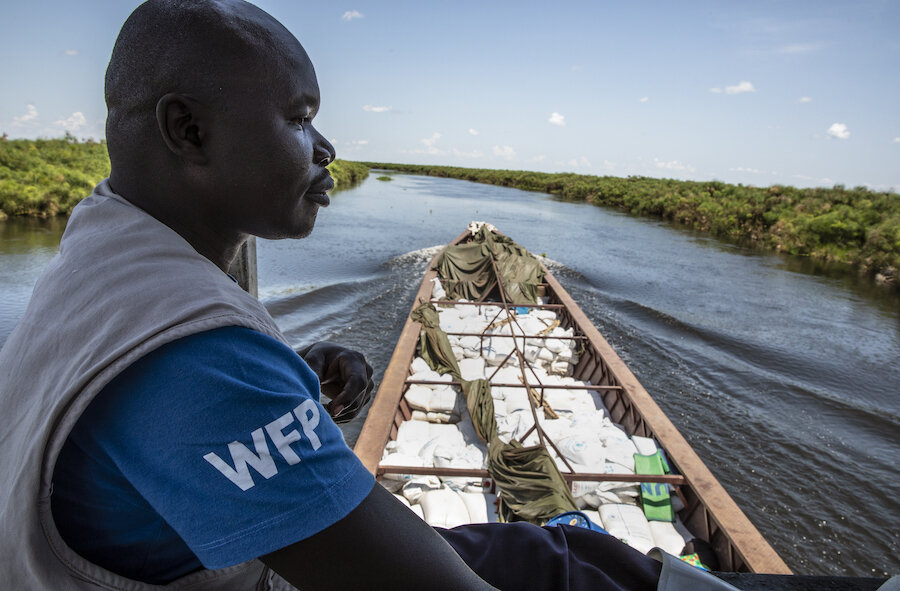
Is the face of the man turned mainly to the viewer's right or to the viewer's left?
to the viewer's right

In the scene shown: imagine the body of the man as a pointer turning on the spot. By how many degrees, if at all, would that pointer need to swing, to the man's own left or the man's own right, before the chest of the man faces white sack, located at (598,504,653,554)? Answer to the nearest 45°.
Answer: approximately 45° to the man's own left

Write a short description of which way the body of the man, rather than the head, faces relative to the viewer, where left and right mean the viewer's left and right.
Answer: facing to the right of the viewer

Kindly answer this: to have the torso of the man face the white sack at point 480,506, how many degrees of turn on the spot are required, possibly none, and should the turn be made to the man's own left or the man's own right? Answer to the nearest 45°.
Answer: approximately 45° to the man's own left

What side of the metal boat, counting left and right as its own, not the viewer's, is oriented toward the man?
back

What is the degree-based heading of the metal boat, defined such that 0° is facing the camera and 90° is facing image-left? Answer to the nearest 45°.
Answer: approximately 180°

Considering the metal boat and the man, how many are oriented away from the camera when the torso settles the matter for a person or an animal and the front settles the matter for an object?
1

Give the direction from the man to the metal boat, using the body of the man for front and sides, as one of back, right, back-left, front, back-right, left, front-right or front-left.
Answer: front-left
